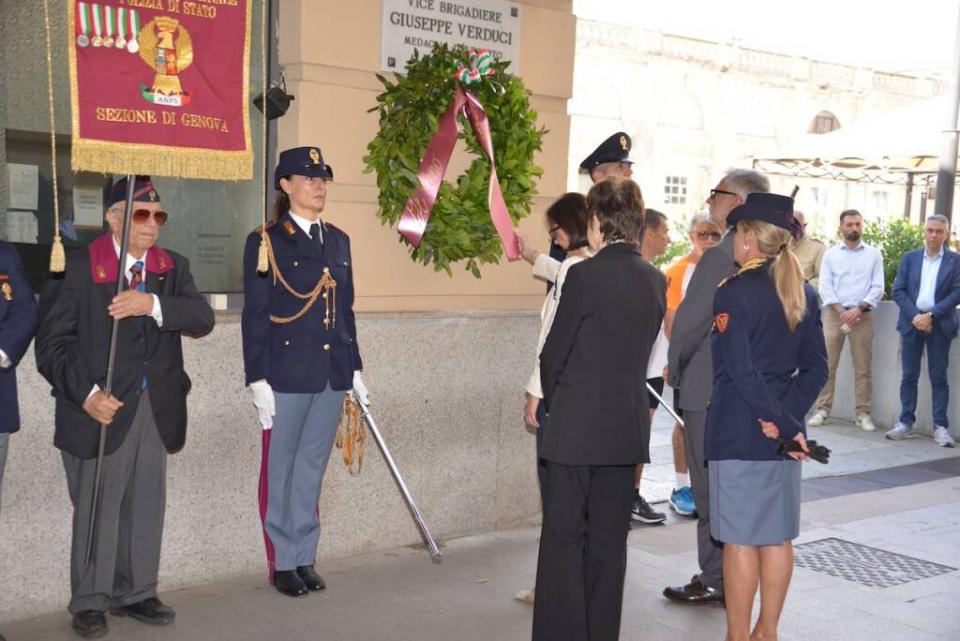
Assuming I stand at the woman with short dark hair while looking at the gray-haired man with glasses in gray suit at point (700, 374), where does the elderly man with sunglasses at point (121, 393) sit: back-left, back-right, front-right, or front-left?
back-left

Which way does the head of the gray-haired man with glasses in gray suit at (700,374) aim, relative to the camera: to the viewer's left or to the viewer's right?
to the viewer's left

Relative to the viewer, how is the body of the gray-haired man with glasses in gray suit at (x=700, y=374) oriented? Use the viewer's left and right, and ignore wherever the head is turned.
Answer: facing to the left of the viewer

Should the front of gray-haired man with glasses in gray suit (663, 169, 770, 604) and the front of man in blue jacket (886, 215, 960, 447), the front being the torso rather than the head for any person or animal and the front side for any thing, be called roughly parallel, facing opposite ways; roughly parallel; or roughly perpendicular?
roughly perpendicular

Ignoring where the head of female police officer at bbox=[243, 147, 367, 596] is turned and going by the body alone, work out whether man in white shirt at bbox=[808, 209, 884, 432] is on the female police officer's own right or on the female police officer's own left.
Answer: on the female police officer's own left

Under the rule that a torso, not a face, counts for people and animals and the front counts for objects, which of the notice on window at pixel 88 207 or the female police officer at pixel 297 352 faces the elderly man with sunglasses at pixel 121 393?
the notice on window

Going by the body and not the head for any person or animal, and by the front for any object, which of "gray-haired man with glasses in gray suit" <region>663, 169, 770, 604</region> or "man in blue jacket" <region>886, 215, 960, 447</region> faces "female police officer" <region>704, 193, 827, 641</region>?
the man in blue jacket

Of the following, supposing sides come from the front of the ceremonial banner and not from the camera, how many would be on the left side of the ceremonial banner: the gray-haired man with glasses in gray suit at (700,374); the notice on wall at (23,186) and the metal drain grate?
2

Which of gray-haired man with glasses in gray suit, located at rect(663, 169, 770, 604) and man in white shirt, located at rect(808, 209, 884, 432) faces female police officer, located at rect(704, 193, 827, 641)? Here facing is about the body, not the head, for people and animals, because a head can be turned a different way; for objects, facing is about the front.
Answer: the man in white shirt

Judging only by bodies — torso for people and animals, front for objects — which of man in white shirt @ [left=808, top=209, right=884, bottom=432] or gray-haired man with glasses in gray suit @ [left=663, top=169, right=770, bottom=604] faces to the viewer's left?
the gray-haired man with glasses in gray suit
